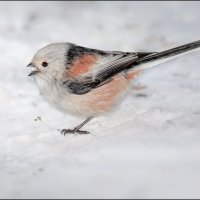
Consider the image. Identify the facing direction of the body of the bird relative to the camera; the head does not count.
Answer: to the viewer's left
